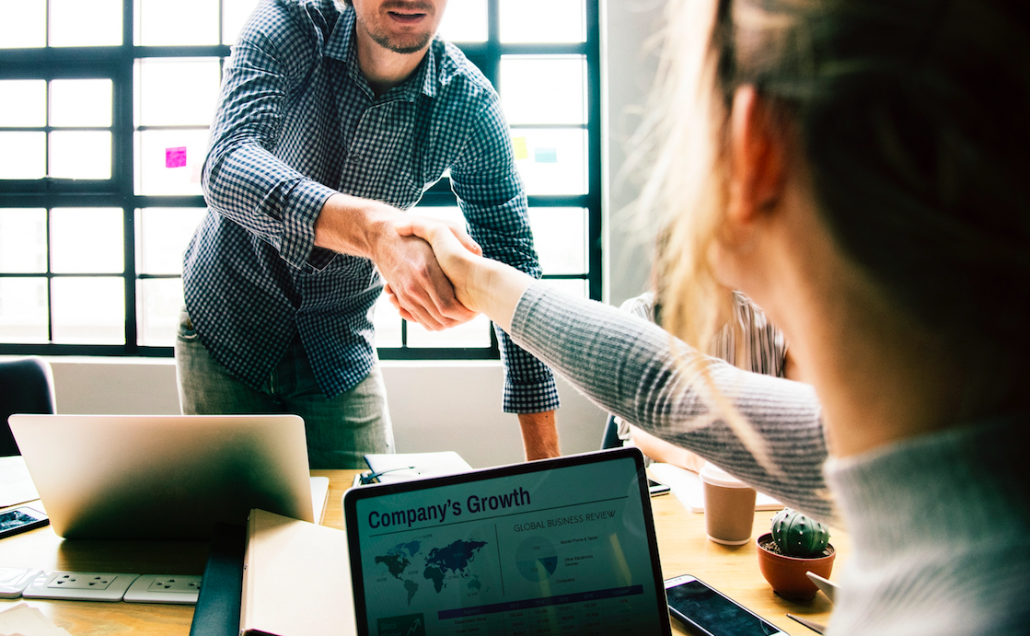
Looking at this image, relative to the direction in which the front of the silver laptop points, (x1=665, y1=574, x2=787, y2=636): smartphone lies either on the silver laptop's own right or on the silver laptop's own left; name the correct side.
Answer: on the silver laptop's own right

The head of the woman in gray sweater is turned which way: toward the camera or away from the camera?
away from the camera

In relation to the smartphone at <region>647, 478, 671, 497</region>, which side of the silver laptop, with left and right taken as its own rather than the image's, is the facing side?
right

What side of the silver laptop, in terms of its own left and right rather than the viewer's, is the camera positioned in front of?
back

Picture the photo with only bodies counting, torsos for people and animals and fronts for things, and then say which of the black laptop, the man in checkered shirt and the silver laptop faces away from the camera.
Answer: the silver laptop

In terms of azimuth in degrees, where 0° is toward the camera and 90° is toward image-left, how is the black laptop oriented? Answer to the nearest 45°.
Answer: approximately 0°

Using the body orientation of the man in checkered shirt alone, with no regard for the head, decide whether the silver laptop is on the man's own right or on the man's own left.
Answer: on the man's own right

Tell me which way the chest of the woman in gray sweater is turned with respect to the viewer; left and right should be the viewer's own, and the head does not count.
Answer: facing away from the viewer and to the left of the viewer
